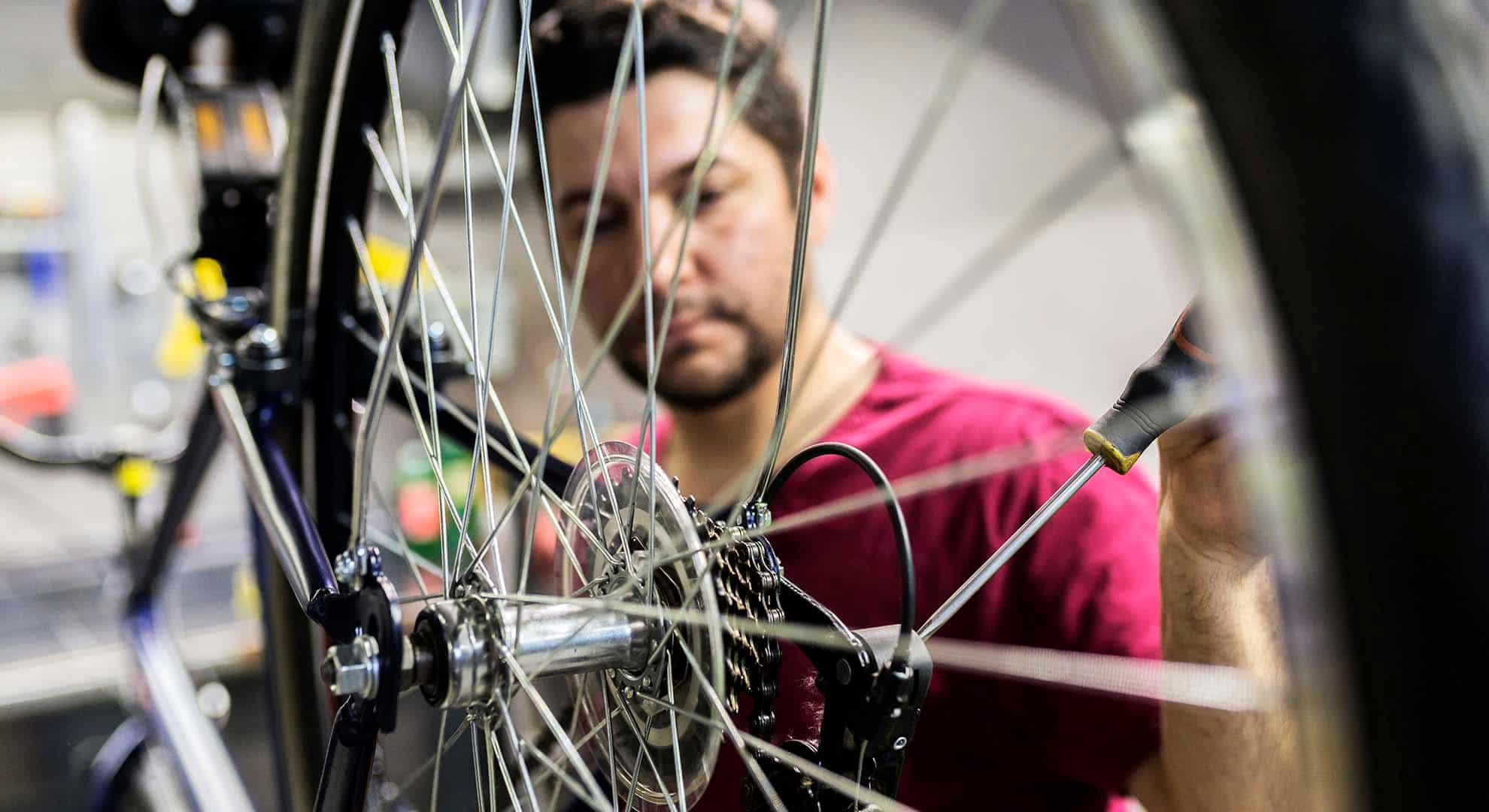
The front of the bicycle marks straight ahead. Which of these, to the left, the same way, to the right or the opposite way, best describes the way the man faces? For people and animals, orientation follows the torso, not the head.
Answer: to the left

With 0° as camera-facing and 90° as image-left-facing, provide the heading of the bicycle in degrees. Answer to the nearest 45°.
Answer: approximately 135°

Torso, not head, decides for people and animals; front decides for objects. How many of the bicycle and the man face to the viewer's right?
0

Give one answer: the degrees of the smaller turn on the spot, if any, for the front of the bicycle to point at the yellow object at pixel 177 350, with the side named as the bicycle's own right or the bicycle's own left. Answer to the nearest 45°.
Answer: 0° — it already faces it
